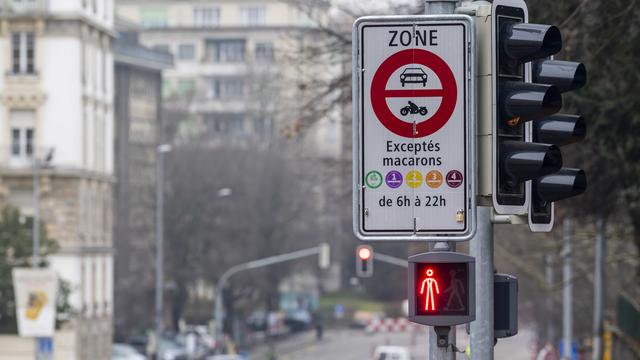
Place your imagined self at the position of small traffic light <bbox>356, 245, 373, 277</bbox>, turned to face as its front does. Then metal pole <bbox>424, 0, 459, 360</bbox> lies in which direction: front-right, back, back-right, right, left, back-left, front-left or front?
front

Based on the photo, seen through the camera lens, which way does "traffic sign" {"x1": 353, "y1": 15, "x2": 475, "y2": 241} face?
facing the viewer

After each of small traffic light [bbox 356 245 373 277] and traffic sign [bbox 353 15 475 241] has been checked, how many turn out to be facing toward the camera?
2

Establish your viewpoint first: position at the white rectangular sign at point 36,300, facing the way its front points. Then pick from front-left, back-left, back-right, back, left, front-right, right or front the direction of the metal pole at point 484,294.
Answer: front

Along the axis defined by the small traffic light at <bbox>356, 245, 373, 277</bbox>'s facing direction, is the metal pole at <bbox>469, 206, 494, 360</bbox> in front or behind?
in front

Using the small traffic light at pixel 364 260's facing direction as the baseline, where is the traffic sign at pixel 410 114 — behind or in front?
in front

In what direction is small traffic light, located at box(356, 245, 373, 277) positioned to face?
toward the camera

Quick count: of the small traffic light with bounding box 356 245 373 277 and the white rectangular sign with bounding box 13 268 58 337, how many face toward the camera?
2

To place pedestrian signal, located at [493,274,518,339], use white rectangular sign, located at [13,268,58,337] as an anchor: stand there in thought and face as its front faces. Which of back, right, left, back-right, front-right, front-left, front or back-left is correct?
front
